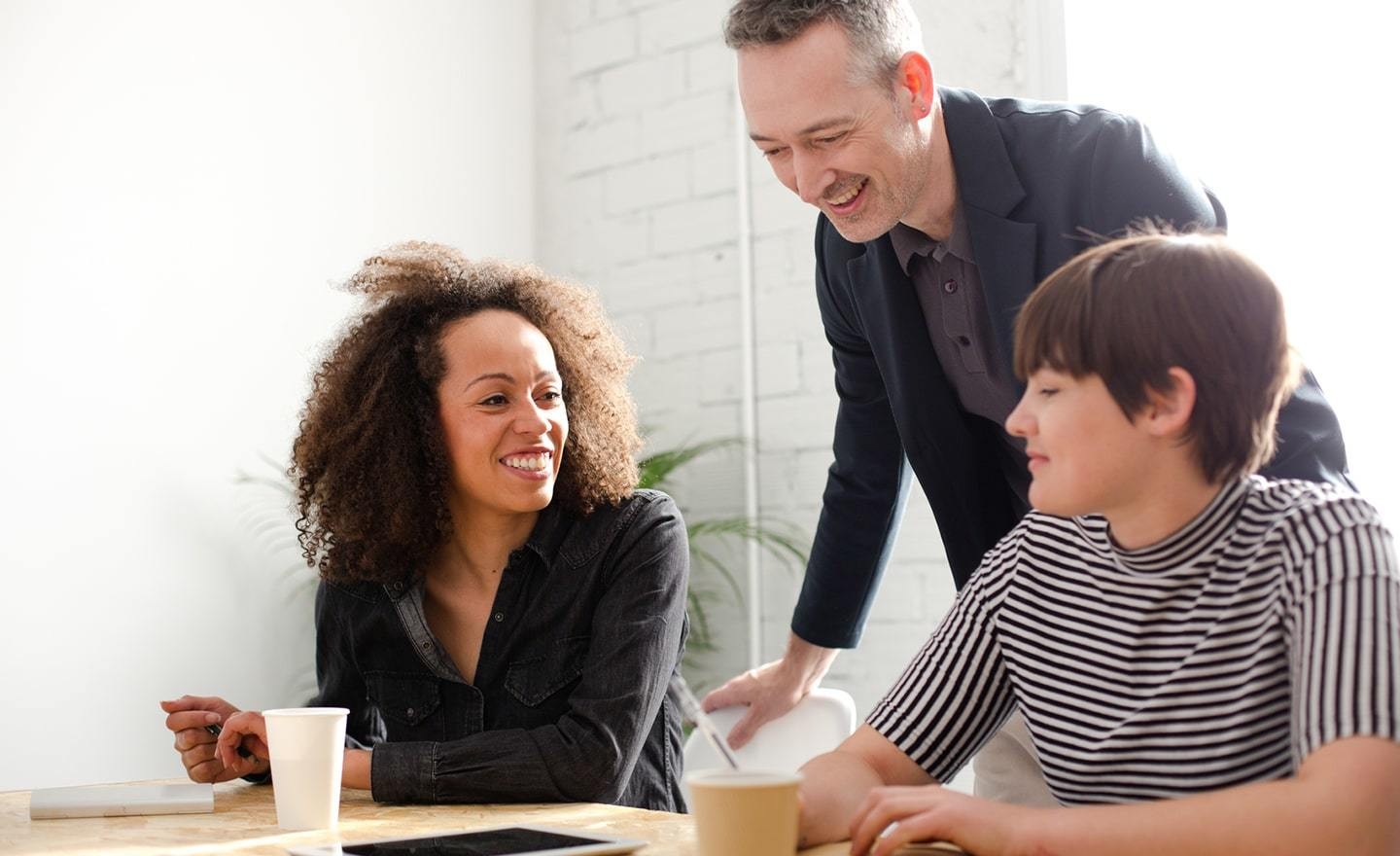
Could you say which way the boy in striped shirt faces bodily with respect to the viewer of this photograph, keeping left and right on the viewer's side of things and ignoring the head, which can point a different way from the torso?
facing the viewer and to the left of the viewer

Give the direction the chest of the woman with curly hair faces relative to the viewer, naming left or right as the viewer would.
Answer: facing the viewer

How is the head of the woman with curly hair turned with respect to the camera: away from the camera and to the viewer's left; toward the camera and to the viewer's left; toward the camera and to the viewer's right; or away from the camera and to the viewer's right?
toward the camera and to the viewer's right

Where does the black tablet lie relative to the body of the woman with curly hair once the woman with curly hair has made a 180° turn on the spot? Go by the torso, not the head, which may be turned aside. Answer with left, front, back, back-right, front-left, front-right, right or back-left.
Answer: back

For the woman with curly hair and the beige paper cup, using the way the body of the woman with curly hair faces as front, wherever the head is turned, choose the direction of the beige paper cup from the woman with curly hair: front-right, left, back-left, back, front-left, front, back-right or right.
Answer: front

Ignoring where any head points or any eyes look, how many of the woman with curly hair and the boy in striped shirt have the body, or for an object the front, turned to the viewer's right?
0
